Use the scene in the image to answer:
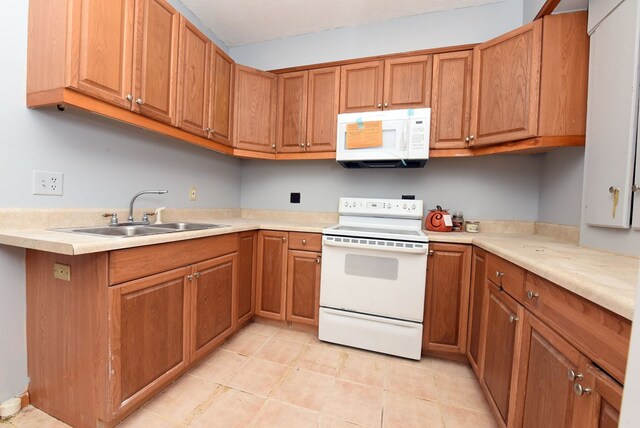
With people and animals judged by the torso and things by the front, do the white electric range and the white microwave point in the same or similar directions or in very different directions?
same or similar directions

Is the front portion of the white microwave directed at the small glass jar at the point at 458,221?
no

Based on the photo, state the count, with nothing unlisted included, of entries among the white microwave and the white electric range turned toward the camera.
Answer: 2

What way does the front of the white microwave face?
toward the camera

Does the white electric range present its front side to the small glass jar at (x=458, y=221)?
no

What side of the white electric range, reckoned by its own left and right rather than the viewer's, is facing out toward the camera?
front

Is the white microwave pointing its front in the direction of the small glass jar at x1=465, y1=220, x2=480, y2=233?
no
